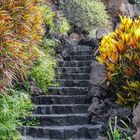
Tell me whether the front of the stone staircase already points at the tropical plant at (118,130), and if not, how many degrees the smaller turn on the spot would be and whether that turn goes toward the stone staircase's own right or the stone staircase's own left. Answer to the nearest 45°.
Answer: approximately 45° to the stone staircase's own left

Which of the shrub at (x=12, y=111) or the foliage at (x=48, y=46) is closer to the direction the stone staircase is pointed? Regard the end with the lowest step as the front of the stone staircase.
the shrub

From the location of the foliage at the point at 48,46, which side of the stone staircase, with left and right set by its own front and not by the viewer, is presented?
back

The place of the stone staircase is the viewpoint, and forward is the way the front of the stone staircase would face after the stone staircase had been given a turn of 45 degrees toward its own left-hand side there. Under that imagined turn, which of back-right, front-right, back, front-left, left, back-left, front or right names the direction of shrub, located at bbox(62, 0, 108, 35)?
back-left

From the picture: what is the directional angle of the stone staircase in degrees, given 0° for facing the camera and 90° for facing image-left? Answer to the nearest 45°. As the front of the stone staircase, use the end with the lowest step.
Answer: approximately 0°

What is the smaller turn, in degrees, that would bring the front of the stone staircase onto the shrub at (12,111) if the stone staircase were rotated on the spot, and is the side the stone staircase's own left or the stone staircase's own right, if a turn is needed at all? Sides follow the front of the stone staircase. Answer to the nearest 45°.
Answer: approximately 45° to the stone staircase's own right

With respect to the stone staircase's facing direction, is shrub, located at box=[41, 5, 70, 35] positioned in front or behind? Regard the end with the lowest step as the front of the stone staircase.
behind

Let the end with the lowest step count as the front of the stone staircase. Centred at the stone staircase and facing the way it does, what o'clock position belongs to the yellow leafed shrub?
The yellow leafed shrub is roughly at 9 o'clock from the stone staircase.
